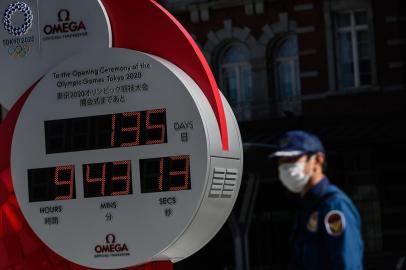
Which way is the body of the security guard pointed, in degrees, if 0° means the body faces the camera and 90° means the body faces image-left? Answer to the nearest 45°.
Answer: approximately 45°

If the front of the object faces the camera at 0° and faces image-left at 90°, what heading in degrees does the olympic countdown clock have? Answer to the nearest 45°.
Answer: approximately 45°

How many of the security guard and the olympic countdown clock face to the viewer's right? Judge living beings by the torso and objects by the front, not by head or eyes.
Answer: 0

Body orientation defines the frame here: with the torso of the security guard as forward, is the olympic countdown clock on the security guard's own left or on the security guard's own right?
on the security guard's own right

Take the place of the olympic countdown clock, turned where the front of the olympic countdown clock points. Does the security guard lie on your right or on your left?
on your left
